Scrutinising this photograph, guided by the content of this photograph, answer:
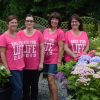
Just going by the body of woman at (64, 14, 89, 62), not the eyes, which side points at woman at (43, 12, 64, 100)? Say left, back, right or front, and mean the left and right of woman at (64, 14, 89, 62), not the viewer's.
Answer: right

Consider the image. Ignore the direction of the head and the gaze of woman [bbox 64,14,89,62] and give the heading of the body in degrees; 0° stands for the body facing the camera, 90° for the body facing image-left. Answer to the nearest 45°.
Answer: approximately 0°

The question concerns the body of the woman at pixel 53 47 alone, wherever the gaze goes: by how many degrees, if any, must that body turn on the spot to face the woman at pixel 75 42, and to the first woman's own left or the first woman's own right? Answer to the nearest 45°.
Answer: approximately 135° to the first woman's own left

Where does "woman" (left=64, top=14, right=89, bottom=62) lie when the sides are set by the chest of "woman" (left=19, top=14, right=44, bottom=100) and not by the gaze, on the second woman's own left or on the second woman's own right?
on the second woman's own left

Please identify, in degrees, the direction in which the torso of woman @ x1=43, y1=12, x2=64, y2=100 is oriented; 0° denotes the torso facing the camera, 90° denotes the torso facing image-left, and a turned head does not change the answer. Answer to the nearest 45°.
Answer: approximately 45°

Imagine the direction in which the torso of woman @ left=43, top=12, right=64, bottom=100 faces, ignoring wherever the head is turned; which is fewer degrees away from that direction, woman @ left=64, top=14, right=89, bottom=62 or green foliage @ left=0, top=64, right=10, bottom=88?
the green foliage

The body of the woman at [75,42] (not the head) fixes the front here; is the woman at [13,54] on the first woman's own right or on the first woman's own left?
on the first woman's own right

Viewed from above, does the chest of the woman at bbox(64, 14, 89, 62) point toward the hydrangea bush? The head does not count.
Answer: yes

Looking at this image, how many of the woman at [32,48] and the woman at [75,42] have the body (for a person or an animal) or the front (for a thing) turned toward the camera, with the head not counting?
2
